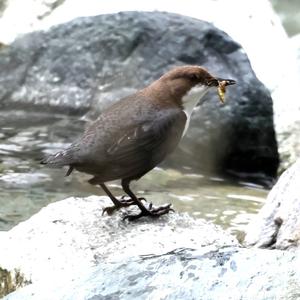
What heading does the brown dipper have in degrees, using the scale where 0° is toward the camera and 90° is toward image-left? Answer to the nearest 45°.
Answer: approximately 270°

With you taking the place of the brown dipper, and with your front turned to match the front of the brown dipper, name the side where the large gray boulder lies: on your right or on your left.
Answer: on your left
